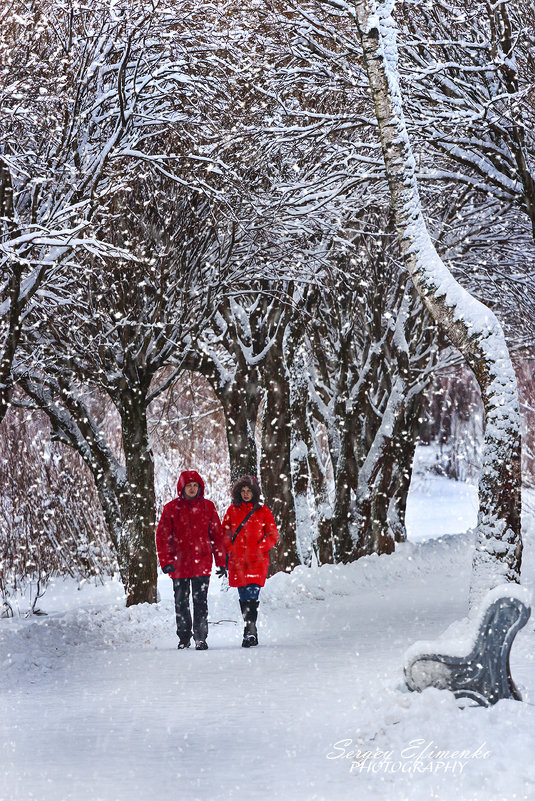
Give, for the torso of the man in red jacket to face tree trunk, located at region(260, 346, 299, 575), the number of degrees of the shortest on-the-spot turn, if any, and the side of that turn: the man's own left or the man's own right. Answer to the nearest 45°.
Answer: approximately 180°

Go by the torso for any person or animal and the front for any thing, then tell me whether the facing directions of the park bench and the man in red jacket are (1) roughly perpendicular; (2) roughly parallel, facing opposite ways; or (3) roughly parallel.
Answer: roughly perpendicular

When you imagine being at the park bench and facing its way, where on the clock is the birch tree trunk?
The birch tree trunk is roughly at 3 o'clock from the park bench.

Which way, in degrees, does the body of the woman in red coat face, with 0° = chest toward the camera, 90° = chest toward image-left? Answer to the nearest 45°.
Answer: approximately 0°

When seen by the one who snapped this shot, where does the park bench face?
facing to the left of the viewer

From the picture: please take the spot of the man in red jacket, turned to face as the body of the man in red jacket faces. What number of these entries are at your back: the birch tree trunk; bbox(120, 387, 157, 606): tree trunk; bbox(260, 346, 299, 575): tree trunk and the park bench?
2

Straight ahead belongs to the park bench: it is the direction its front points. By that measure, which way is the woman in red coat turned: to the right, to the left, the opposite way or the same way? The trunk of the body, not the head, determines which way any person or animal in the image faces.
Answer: to the left

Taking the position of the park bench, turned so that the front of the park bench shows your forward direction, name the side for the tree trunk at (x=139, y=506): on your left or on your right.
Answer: on your right

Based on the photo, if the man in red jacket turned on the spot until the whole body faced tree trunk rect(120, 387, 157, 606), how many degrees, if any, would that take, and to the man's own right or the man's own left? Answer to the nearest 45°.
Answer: approximately 180°

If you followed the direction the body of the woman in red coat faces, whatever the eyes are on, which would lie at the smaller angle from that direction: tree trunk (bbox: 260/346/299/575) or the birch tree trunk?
the birch tree trunk
